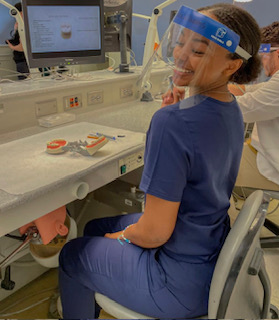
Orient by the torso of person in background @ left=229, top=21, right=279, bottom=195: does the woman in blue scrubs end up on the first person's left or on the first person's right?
on the first person's left

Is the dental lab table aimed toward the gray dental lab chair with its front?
yes

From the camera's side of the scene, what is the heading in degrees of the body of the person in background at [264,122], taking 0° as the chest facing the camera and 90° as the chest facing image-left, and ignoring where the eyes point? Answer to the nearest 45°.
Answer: approximately 90°

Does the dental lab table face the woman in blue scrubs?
yes

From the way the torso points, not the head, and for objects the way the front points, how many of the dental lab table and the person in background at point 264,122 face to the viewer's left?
1

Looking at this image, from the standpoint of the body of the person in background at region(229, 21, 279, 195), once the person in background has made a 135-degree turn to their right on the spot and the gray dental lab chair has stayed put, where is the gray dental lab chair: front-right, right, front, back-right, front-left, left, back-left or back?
back-right

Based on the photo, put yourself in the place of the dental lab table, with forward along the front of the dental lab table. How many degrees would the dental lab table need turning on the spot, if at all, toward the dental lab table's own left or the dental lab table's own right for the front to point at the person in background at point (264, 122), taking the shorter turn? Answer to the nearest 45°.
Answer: approximately 45° to the dental lab table's own left

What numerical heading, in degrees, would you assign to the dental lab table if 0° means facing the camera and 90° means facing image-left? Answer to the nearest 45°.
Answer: approximately 315°

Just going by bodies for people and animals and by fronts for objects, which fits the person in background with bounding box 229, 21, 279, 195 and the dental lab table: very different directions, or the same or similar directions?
very different directions
